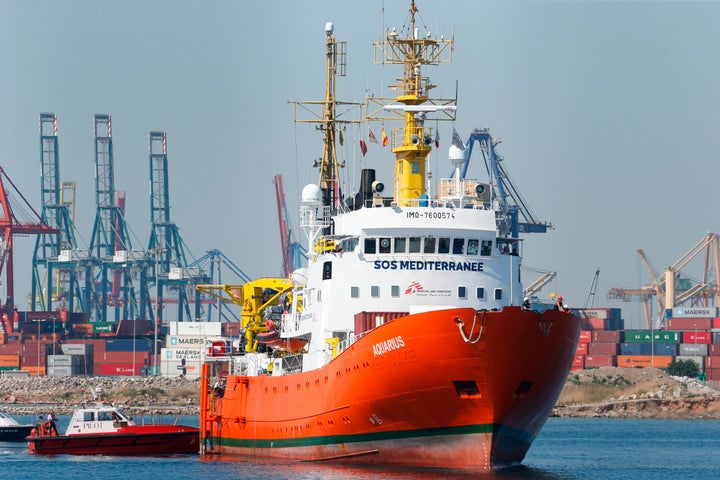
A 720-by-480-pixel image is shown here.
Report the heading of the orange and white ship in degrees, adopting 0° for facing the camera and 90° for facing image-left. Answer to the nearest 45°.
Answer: approximately 315°
